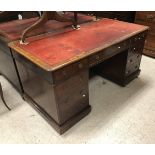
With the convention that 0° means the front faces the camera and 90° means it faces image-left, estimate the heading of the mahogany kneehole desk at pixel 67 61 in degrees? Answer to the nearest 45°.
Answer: approximately 315°

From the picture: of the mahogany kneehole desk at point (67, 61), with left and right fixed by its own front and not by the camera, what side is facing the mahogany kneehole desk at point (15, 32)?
back
